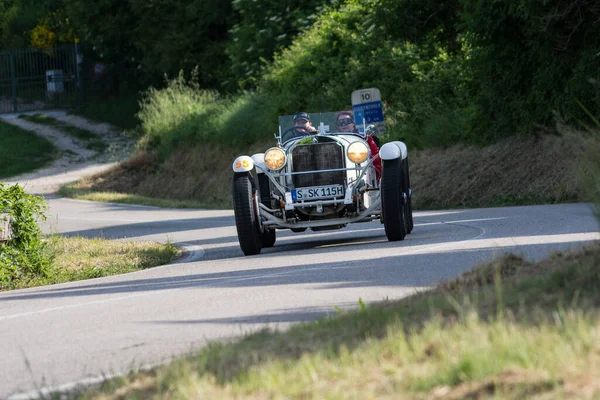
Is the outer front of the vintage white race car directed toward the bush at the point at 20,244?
no

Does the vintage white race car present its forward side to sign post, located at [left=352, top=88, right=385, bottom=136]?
no

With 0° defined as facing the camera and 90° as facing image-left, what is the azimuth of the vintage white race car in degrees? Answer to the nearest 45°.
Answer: approximately 0°

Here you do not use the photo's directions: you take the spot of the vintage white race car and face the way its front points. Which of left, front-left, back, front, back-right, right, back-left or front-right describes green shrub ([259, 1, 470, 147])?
back

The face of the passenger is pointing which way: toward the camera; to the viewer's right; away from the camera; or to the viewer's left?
toward the camera
